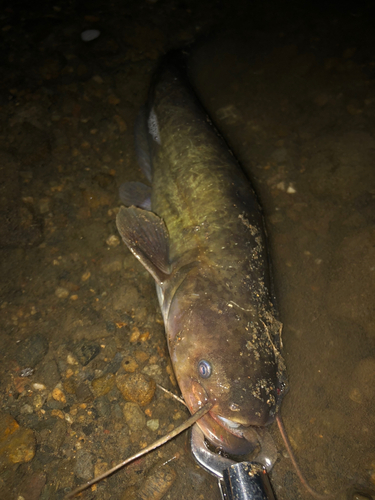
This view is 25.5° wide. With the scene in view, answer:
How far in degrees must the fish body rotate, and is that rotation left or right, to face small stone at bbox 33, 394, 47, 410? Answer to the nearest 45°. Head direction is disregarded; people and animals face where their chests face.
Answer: approximately 45° to its right

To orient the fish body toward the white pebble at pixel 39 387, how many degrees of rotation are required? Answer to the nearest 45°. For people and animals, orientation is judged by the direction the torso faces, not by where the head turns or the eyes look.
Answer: approximately 45° to its right

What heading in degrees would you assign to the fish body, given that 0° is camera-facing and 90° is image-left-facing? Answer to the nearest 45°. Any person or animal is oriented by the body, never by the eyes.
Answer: approximately 0°

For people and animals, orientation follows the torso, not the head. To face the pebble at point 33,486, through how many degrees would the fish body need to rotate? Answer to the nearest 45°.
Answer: approximately 45° to its right

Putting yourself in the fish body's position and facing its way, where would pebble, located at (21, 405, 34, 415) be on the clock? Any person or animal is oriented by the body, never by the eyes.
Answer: The pebble is roughly at 2 o'clock from the fish body.

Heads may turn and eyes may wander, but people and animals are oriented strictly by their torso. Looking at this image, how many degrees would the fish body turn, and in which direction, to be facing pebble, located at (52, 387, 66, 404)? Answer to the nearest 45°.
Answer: approximately 45° to its right
